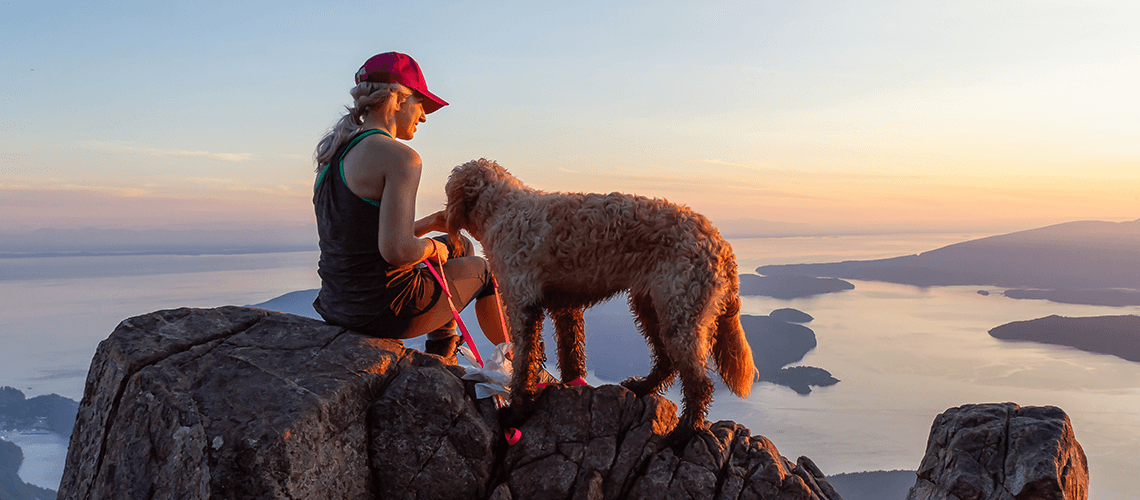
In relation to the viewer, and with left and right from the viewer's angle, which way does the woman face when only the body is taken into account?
facing away from the viewer and to the right of the viewer

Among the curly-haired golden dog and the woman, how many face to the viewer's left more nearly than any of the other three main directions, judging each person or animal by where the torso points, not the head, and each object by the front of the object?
1

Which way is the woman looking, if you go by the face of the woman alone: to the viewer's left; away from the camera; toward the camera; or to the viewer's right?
to the viewer's right

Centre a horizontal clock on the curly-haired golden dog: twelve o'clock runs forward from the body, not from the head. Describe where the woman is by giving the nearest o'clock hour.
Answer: The woman is roughly at 12 o'clock from the curly-haired golden dog.

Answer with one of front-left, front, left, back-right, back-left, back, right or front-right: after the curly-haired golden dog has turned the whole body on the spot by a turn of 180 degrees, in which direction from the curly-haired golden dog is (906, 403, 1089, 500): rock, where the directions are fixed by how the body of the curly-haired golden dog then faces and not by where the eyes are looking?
front

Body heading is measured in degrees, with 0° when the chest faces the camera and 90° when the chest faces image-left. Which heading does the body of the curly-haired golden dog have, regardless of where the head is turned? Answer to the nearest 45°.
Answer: approximately 90°
